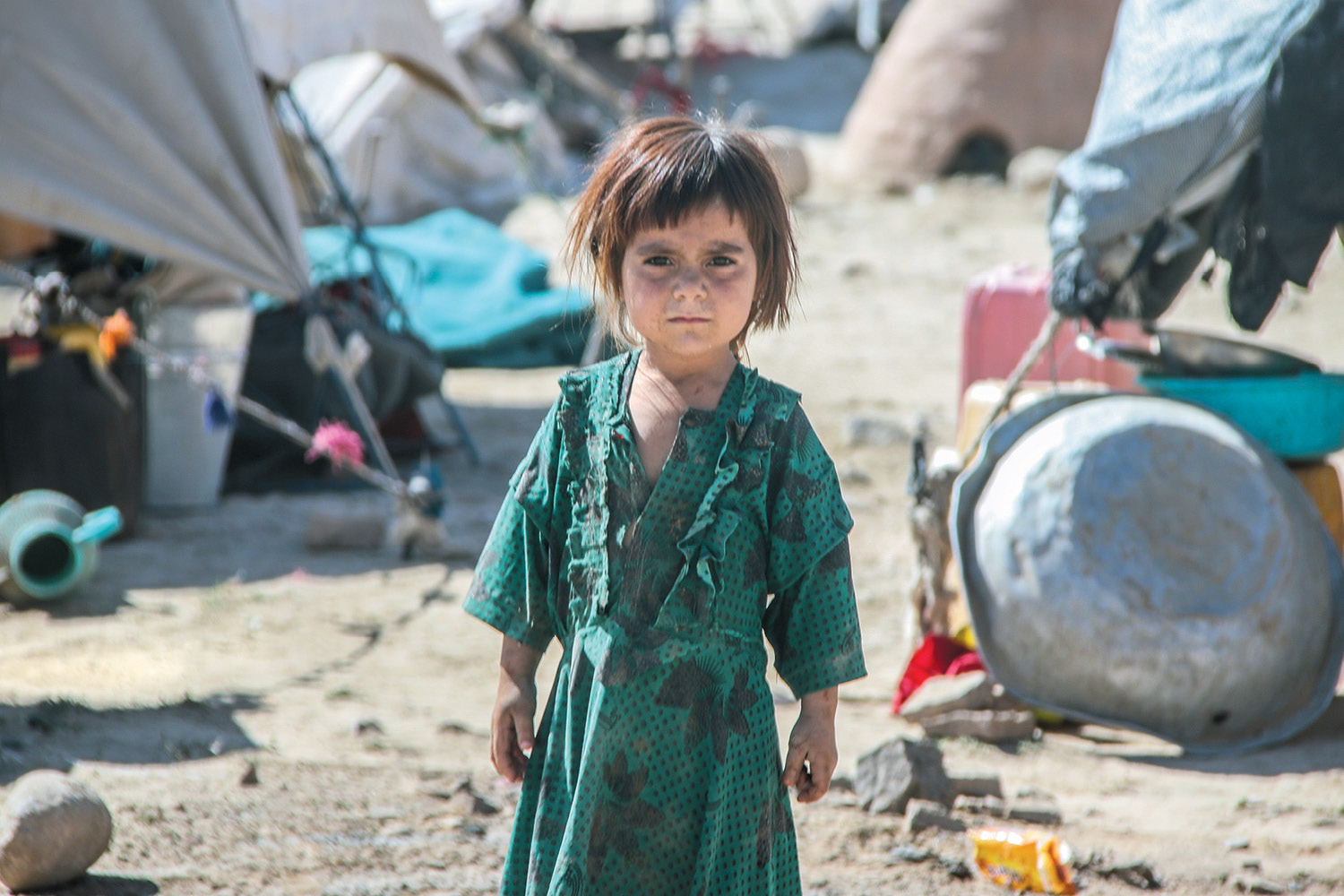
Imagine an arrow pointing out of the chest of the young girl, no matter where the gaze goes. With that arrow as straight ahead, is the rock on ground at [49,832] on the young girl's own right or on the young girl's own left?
on the young girl's own right

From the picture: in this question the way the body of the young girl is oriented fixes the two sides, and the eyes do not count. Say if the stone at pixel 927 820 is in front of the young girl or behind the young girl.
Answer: behind

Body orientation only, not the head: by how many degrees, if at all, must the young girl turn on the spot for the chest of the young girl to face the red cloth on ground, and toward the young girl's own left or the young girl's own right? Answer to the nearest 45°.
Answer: approximately 180°

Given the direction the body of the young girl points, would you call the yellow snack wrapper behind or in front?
behind

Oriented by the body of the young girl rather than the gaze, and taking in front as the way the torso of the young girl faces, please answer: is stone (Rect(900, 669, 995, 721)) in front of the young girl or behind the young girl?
behind

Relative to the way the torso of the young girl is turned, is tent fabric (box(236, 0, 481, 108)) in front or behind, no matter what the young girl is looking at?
behind

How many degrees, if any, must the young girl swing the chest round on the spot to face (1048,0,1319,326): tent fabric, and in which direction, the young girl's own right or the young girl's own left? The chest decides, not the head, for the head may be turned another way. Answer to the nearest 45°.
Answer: approximately 135° to the young girl's own left

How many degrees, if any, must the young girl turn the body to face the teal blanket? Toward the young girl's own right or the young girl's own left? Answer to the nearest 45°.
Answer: approximately 180°

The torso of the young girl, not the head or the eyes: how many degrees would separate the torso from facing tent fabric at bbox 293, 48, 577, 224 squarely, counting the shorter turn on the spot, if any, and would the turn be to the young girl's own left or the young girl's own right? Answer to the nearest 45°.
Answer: approximately 180°

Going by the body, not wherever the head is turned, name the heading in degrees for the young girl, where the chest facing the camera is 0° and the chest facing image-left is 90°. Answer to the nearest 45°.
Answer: approximately 0°
